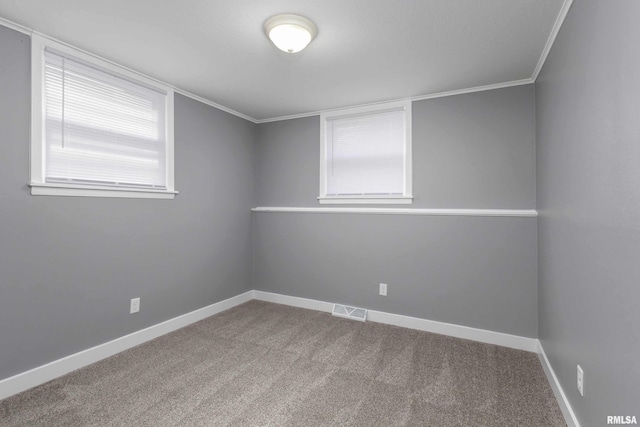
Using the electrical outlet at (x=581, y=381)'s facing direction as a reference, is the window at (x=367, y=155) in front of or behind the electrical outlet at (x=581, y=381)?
in front

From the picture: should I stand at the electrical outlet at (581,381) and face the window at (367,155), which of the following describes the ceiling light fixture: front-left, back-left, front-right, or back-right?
front-left

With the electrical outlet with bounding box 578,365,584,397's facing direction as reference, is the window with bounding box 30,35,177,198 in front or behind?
in front

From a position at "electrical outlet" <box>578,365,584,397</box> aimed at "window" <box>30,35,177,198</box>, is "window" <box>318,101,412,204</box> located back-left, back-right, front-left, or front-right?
front-right

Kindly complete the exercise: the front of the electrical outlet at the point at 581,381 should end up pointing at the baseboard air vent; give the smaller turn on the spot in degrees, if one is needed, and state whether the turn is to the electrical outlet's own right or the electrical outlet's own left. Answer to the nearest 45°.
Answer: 0° — it already faces it

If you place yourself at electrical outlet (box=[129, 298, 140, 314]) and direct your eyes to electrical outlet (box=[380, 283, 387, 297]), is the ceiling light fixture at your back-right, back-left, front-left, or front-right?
front-right

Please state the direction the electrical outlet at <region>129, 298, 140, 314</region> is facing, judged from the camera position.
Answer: facing the viewer and to the right of the viewer

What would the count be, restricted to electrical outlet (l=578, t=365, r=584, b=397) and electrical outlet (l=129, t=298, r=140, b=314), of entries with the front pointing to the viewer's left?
1

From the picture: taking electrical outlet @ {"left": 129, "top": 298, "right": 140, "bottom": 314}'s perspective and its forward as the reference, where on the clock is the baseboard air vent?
The baseboard air vent is roughly at 11 o'clock from the electrical outlet.

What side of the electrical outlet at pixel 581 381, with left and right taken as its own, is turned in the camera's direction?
left
